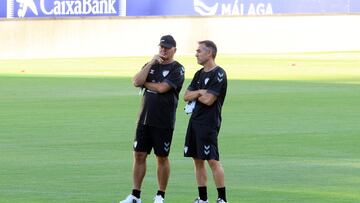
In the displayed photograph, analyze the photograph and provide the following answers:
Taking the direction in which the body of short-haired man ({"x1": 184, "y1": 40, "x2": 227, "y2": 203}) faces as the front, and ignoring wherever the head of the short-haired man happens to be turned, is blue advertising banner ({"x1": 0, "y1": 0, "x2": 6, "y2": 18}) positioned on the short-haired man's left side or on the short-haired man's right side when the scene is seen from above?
on the short-haired man's right side

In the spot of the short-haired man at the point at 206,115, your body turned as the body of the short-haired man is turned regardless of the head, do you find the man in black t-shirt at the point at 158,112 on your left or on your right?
on your right

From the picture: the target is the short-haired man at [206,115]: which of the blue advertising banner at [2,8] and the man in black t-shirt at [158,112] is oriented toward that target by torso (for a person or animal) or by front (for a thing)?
the blue advertising banner

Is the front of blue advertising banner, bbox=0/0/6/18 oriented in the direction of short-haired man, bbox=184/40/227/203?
yes

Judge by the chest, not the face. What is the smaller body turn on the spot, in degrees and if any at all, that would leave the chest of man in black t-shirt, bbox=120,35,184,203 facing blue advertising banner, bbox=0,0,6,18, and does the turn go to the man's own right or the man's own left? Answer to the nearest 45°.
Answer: approximately 135° to the man's own right

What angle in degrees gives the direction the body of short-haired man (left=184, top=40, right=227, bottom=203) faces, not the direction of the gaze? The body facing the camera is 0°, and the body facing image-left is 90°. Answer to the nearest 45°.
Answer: approximately 45°

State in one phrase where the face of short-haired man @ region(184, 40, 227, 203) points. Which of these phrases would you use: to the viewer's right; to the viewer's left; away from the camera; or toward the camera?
to the viewer's left

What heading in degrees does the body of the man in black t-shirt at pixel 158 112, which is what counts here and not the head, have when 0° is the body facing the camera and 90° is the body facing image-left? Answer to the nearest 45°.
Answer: approximately 45°

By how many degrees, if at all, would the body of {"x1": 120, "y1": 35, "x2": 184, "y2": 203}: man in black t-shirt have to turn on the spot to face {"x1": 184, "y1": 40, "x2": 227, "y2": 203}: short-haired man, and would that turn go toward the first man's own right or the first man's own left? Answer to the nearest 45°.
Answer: approximately 90° to the first man's own left
